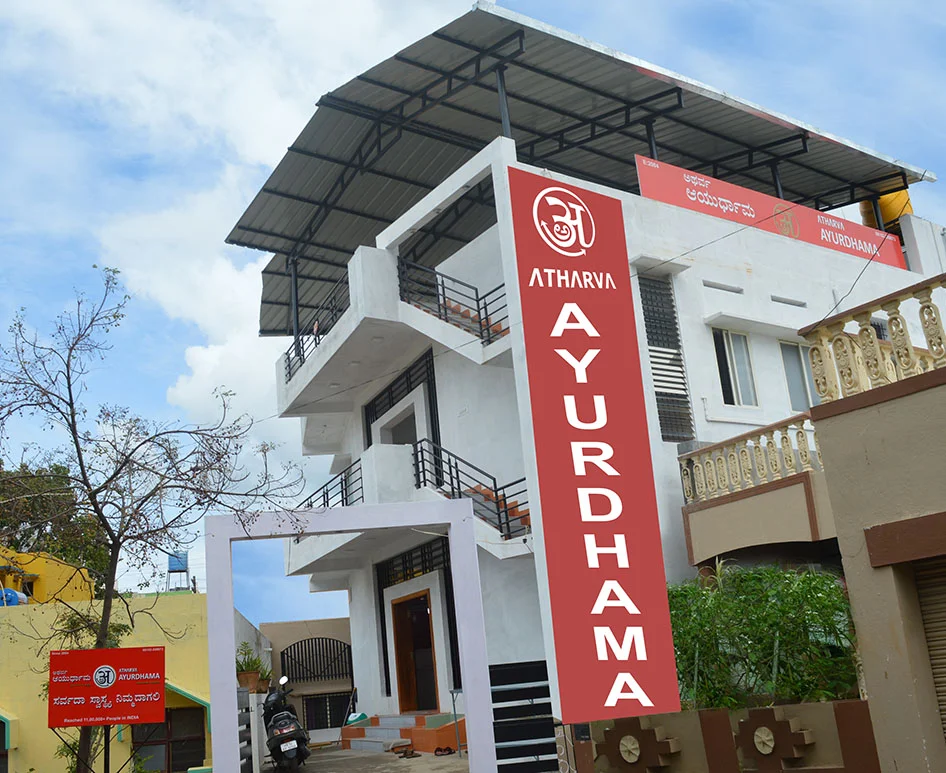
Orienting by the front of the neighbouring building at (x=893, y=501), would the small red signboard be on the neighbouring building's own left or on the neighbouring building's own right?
on the neighbouring building's own right

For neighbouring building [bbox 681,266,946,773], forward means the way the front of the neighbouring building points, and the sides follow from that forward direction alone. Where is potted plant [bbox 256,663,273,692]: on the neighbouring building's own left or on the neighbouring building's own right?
on the neighbouring building's own right

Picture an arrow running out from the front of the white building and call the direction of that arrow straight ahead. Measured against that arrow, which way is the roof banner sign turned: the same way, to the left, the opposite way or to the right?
to the left

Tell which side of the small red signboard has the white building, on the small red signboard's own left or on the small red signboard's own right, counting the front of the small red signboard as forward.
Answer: on the small red signboard's own left

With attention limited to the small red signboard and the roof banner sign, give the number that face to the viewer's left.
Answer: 0

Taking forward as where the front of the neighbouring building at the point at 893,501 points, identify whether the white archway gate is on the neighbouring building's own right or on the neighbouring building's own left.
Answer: on the neighbouring building's own right

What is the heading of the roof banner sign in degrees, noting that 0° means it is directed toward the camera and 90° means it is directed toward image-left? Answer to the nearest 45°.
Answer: approximately 315°

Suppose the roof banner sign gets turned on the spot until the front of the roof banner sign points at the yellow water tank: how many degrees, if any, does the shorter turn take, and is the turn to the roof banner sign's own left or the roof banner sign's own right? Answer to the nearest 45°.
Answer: approximately 90° to the roof banner sign's own left

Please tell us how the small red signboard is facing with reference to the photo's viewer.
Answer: facing the viewer

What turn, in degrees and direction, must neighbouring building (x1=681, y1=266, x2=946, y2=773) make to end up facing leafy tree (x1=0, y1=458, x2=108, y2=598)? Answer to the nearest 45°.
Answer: approximately 45° to its right

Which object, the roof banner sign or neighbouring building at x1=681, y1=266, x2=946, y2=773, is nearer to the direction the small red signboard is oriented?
the neighbouring building

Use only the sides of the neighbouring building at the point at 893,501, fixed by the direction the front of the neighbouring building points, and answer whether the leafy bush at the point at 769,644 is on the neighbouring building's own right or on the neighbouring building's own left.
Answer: on the neighbouring building's own right

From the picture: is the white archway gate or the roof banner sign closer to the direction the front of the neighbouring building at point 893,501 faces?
the white archway gate

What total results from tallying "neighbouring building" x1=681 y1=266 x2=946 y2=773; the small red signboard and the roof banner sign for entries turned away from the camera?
0

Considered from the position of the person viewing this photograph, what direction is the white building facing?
facing the viewer and to the left of the viewer
